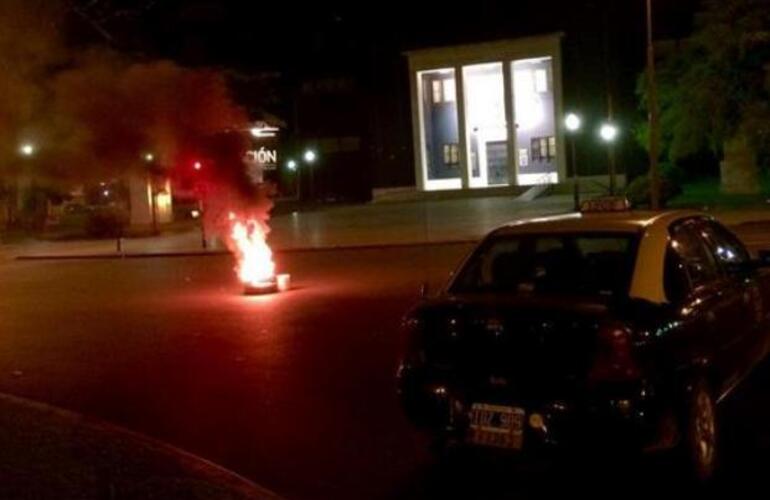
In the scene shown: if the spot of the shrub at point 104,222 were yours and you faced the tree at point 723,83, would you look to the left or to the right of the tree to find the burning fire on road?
right

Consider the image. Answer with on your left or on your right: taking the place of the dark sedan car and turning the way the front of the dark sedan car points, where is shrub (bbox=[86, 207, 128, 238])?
on your left

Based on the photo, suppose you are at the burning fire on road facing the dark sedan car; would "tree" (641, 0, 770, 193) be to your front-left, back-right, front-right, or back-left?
back-left

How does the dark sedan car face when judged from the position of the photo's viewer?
facing away from the viewer and to the right of the viewer

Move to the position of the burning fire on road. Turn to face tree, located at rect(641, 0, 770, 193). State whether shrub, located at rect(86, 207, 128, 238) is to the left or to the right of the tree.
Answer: left

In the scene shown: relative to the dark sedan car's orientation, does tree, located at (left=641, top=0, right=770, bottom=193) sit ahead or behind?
ahead

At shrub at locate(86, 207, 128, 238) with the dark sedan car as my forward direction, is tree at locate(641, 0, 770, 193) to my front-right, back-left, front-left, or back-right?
front-left
